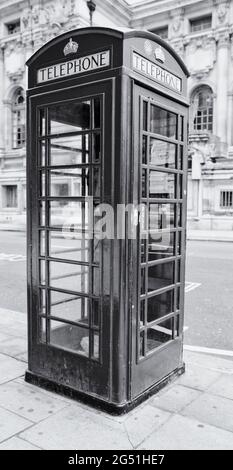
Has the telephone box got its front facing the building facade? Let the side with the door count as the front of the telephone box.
no
